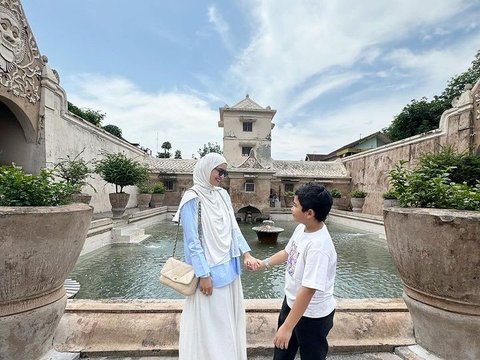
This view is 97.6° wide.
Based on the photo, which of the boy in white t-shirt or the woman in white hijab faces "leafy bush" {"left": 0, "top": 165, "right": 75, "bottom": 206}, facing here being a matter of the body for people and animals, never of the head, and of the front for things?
the boy in white t-shirt

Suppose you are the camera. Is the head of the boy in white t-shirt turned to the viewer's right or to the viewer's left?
to the viewer's left

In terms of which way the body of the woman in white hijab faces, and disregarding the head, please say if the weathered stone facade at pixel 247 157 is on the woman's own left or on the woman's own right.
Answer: on the woman's own left

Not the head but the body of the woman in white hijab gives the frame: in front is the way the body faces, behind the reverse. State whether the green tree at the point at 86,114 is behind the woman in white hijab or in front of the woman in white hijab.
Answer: behind

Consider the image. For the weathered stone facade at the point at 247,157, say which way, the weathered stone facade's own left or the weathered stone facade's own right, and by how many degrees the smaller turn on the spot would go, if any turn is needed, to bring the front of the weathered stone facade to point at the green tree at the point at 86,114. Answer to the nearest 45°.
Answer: approximately 90° to the weathered stone facade's own right

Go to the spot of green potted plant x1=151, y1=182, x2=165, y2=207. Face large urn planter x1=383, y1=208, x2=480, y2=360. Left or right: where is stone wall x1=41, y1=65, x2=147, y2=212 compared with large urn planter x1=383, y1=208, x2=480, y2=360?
right

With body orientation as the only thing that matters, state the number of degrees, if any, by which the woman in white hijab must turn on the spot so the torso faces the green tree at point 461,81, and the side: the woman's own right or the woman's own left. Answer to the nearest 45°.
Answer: approximately 90° to the woman's own left

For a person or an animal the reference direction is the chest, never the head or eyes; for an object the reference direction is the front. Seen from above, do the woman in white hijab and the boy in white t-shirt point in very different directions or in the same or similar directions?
very different directions

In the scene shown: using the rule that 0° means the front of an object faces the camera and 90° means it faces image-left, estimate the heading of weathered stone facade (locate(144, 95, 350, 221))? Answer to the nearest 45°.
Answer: approximately 0°

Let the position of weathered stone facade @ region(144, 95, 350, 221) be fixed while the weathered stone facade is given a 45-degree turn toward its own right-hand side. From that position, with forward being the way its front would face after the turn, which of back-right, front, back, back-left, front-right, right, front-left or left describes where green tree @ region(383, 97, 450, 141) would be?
back-left

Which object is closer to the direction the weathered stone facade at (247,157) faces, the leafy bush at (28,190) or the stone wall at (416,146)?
the leafy bush
